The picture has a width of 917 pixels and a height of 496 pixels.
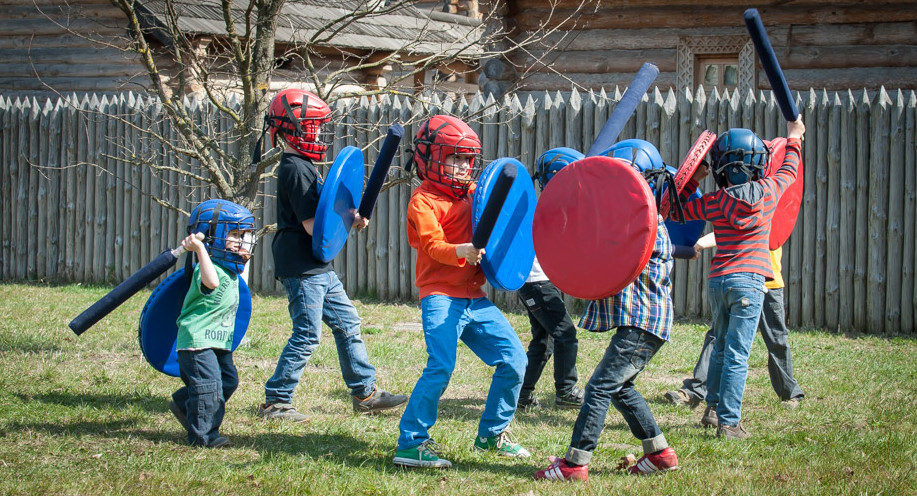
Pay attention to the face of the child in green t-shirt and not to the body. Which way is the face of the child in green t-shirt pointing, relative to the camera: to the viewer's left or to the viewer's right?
to the viewer's right

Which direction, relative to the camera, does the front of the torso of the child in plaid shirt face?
to the viewer's left

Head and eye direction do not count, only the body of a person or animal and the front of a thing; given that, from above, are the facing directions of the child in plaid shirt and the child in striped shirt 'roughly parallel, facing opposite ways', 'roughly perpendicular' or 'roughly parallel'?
roughly perpendicular

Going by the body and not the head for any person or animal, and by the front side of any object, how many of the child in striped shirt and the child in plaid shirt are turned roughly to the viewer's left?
1

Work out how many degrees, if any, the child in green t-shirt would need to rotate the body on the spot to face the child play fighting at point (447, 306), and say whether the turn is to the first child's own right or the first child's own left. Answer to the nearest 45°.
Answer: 0° — they already face them

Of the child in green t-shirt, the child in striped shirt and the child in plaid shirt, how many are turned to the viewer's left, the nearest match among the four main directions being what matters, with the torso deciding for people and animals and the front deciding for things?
1

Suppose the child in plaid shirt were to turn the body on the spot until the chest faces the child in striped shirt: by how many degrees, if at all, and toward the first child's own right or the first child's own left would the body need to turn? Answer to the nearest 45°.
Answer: approximately 135° to the first child's own right

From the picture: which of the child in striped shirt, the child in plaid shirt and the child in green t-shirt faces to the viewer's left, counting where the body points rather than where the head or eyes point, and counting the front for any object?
the child in plaid shirt

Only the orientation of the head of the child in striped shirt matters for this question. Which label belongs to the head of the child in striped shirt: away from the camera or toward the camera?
away from the camera

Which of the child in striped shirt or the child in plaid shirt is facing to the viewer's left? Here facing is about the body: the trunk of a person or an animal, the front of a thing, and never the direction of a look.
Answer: the child in plaid shirt

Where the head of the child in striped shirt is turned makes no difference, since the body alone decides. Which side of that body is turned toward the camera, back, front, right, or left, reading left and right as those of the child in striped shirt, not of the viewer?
back

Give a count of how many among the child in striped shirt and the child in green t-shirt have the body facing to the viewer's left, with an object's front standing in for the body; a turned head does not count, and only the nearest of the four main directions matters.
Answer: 0

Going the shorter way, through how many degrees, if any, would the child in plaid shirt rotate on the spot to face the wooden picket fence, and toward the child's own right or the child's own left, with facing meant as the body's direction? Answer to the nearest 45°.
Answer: approximately 90° to the child's own right

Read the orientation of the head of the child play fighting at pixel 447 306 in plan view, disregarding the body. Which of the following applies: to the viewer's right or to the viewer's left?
to the viewer's right
